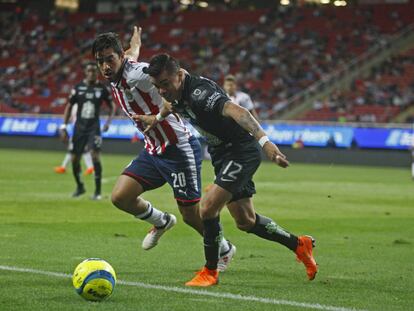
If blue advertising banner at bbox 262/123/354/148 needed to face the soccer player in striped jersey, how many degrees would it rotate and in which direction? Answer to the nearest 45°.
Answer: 0° — it already faces them

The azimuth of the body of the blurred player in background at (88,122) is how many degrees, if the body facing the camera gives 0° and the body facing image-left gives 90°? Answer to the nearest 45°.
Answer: approximately 0°

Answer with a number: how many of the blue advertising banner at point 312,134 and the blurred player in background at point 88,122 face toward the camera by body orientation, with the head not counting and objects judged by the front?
2

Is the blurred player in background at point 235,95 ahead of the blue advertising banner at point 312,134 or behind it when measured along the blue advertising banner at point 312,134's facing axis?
ahead

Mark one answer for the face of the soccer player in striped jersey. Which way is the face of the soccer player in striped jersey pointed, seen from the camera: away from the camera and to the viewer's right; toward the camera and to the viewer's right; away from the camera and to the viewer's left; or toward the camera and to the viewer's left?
toward the camera and to the viewer's left

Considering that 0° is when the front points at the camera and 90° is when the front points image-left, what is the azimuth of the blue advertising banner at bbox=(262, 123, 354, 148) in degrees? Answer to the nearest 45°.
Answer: approximately 0°

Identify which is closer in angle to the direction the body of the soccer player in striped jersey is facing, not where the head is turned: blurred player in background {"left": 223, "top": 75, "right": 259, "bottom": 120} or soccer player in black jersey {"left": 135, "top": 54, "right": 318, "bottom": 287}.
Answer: the soccer player in black jersey

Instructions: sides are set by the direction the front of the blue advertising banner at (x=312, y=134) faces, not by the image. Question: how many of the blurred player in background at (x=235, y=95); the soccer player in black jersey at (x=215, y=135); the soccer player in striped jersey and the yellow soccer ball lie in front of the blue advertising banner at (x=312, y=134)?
4

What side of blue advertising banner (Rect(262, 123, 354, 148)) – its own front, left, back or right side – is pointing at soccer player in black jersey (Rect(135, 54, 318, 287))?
front

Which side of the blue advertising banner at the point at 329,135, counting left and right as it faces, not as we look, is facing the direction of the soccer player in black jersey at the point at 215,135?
front

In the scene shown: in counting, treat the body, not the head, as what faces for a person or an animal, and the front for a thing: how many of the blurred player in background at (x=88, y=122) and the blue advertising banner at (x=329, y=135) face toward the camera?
2

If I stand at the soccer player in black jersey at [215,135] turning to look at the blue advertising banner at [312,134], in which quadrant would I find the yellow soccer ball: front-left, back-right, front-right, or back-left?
back-left

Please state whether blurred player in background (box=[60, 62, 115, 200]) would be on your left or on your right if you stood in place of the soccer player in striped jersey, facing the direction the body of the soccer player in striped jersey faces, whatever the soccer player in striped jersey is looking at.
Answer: on your right
